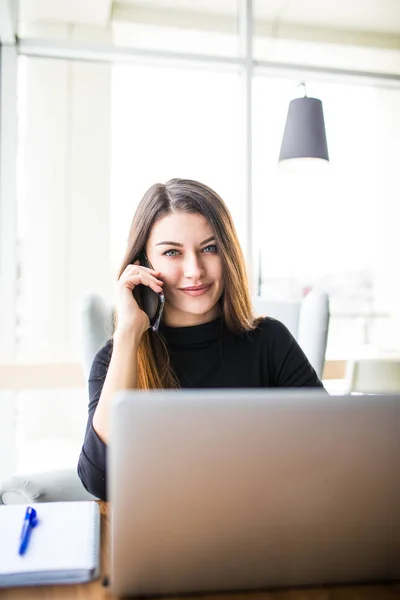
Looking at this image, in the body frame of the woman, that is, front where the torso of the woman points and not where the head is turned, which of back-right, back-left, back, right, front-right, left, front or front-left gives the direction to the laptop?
front

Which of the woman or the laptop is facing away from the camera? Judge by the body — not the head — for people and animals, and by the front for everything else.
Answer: the laptop

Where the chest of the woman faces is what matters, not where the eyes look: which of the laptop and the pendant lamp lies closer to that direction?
the laptop

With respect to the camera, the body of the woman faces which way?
toward the camera

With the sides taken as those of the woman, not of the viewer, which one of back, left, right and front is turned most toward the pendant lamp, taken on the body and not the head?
back

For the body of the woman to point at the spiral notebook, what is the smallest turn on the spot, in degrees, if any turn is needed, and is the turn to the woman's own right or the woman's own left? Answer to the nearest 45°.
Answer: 0° — they already face it

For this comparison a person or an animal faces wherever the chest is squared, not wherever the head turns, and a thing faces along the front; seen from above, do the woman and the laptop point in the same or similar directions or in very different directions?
very different directions

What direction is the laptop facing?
away from the camera

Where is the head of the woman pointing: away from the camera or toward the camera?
toward the camera

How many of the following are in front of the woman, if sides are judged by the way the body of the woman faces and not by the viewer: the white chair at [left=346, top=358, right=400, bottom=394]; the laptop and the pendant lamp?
1

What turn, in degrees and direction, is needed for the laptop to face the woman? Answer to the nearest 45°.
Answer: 0° — it already faces them

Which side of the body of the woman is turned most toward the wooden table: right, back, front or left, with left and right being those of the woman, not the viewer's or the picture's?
front

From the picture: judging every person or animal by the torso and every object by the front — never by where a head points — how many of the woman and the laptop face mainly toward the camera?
1

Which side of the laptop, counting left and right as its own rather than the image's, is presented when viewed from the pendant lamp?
front

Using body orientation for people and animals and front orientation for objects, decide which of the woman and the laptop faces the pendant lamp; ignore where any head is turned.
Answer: the laptop
